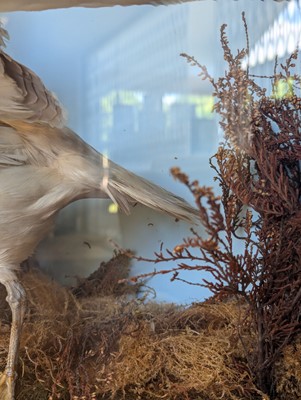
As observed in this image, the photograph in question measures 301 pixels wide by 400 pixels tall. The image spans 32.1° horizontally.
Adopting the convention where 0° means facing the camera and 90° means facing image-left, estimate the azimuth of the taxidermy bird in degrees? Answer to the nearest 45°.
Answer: approximately 90°
